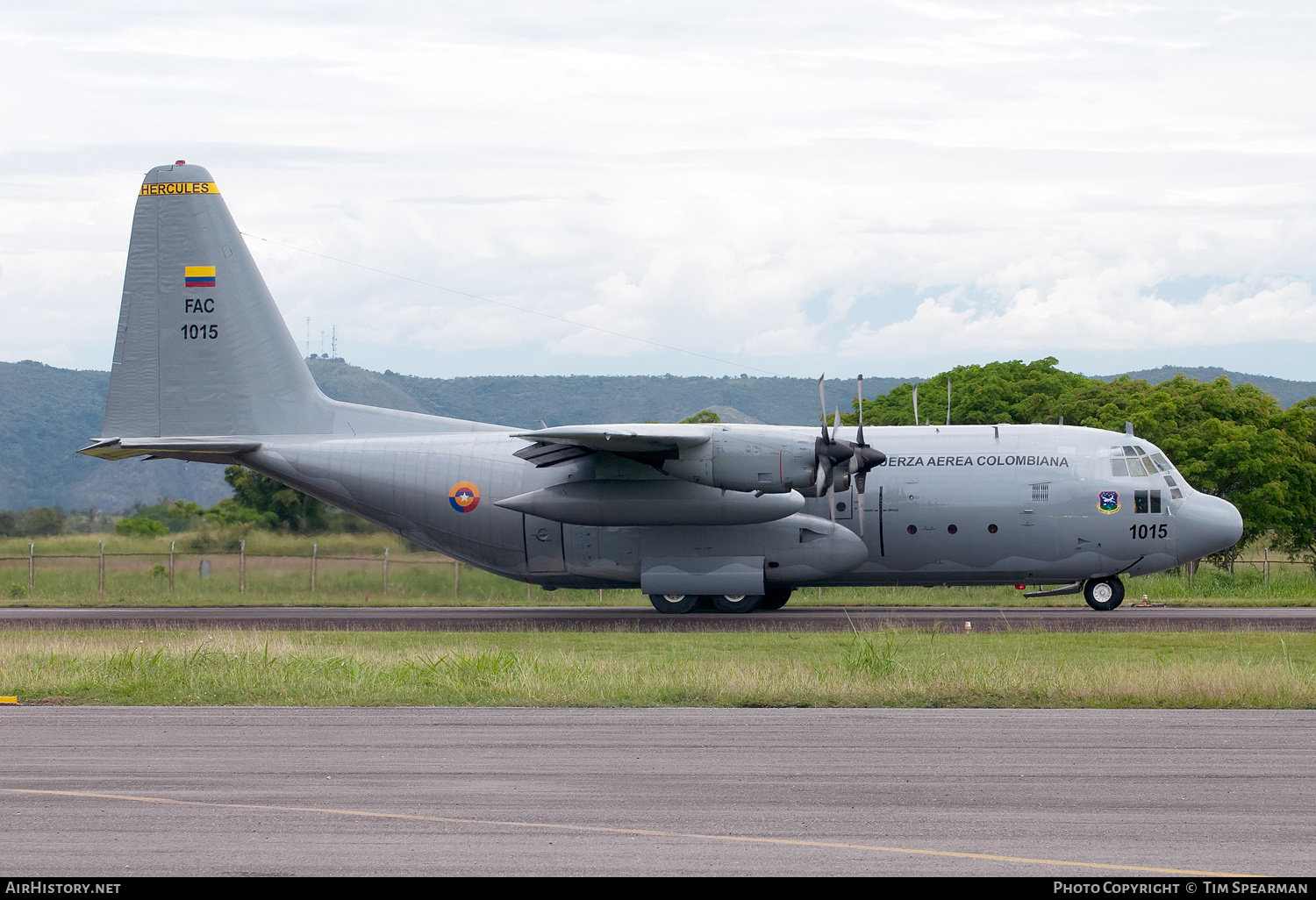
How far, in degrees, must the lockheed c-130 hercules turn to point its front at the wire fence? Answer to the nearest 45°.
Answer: approximately 135° to its left

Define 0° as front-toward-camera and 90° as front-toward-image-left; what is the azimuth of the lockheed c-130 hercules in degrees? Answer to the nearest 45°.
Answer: approximately 270°
